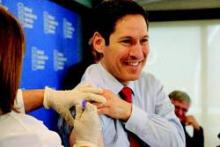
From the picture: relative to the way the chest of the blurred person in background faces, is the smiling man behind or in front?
in front

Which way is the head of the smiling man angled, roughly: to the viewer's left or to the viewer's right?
to the viewer's right

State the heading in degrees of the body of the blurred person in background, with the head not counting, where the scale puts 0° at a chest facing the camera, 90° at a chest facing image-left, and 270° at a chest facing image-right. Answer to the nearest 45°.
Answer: approximately 45°
